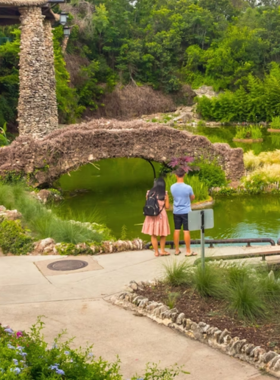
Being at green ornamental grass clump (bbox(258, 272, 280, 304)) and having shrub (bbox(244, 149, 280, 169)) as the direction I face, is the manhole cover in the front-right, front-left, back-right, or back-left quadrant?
front-left

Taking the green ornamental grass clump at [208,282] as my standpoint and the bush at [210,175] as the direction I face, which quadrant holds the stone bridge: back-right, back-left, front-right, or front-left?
front-left

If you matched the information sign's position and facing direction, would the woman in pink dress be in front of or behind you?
in front
